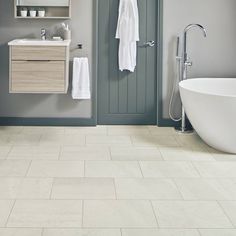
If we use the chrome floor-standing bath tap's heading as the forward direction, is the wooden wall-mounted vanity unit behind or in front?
behind

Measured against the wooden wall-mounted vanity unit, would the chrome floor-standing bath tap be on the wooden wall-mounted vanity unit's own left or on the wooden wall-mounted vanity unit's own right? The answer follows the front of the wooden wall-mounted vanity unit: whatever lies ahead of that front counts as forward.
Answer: on the wooden wall-mounted vanity unit's own left

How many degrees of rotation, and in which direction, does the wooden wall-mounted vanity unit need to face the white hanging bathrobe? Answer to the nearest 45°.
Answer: approximately 135° to its left
